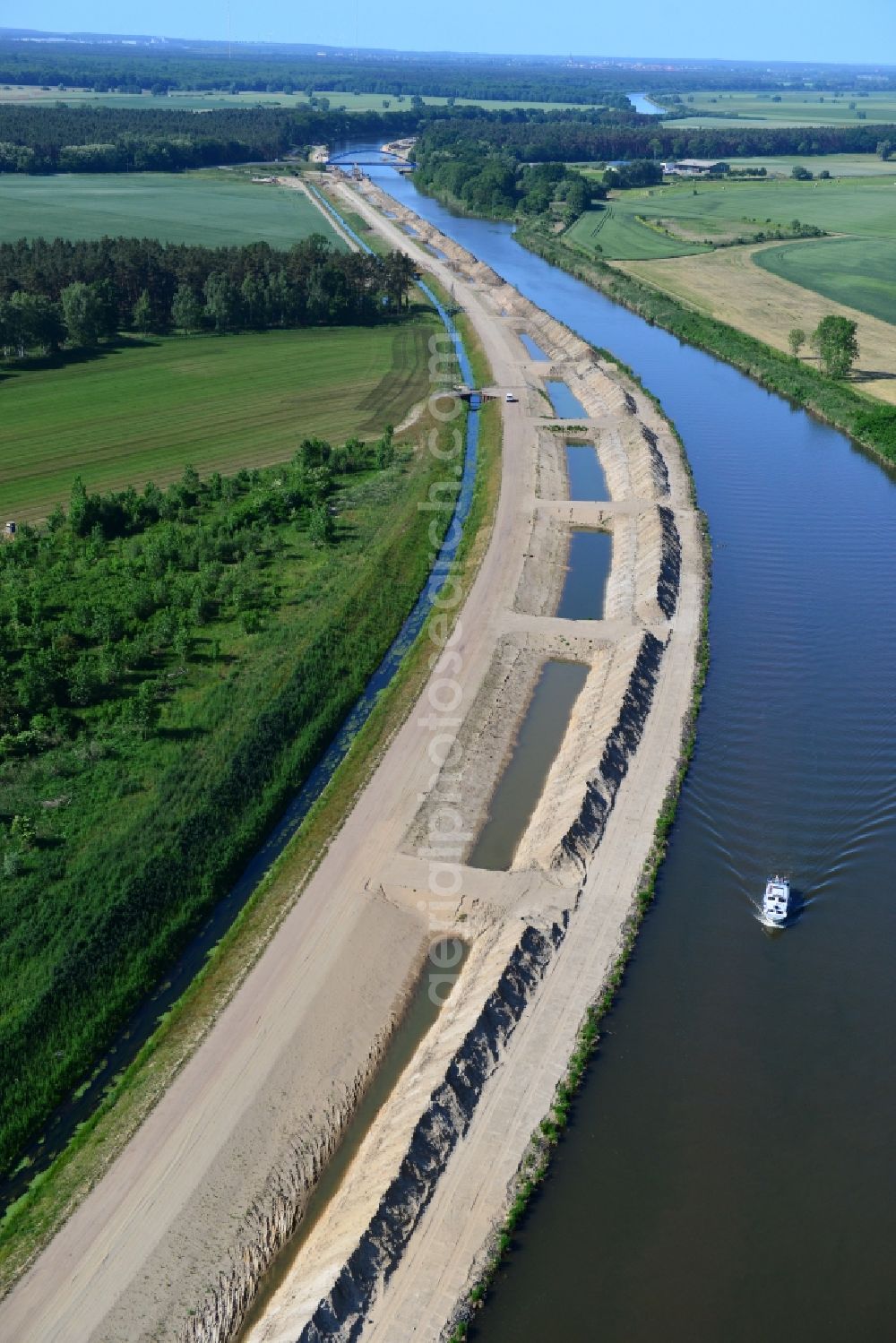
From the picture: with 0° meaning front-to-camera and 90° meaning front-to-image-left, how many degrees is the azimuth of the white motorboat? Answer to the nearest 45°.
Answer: approximately 0°
